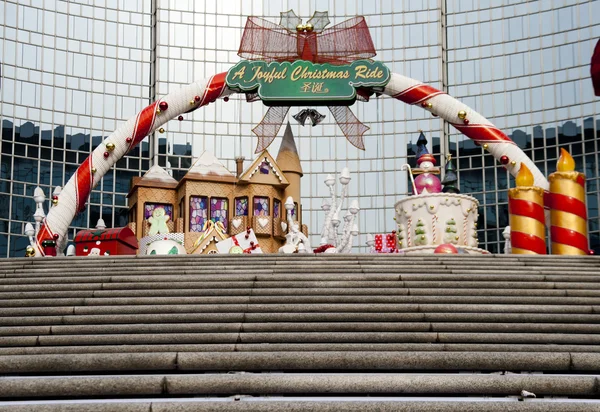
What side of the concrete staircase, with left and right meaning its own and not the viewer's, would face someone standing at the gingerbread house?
back

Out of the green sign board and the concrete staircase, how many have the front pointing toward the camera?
2

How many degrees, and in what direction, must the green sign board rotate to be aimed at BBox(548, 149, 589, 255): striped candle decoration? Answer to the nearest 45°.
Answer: approximately 45° to its left

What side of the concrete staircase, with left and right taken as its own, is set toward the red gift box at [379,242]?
back

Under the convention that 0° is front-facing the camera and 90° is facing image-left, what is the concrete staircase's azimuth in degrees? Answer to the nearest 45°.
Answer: approximately 0°

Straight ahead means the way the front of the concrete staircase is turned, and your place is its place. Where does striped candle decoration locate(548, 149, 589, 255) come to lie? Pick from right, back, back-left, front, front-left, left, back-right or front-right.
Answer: back-left

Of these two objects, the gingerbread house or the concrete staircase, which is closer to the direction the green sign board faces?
the concrete staircase
